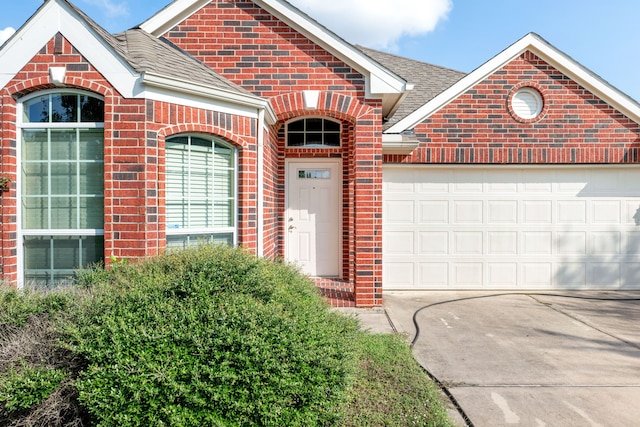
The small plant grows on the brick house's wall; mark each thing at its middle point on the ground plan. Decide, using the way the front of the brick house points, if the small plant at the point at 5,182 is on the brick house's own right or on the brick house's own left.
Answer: on the brick house's own right

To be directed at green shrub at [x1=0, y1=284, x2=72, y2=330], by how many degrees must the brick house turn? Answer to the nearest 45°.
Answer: approximately 45° to its right

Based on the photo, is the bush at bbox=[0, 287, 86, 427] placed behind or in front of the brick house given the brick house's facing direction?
in front

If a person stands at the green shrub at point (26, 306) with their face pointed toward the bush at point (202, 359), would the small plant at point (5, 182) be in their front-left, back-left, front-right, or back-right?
back-left

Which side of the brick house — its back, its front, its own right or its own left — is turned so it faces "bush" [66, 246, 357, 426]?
front

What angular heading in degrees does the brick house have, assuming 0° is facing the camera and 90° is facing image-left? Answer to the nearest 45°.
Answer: approximately 0°

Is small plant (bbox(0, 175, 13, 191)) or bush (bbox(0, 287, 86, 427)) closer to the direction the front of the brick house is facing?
the bush
